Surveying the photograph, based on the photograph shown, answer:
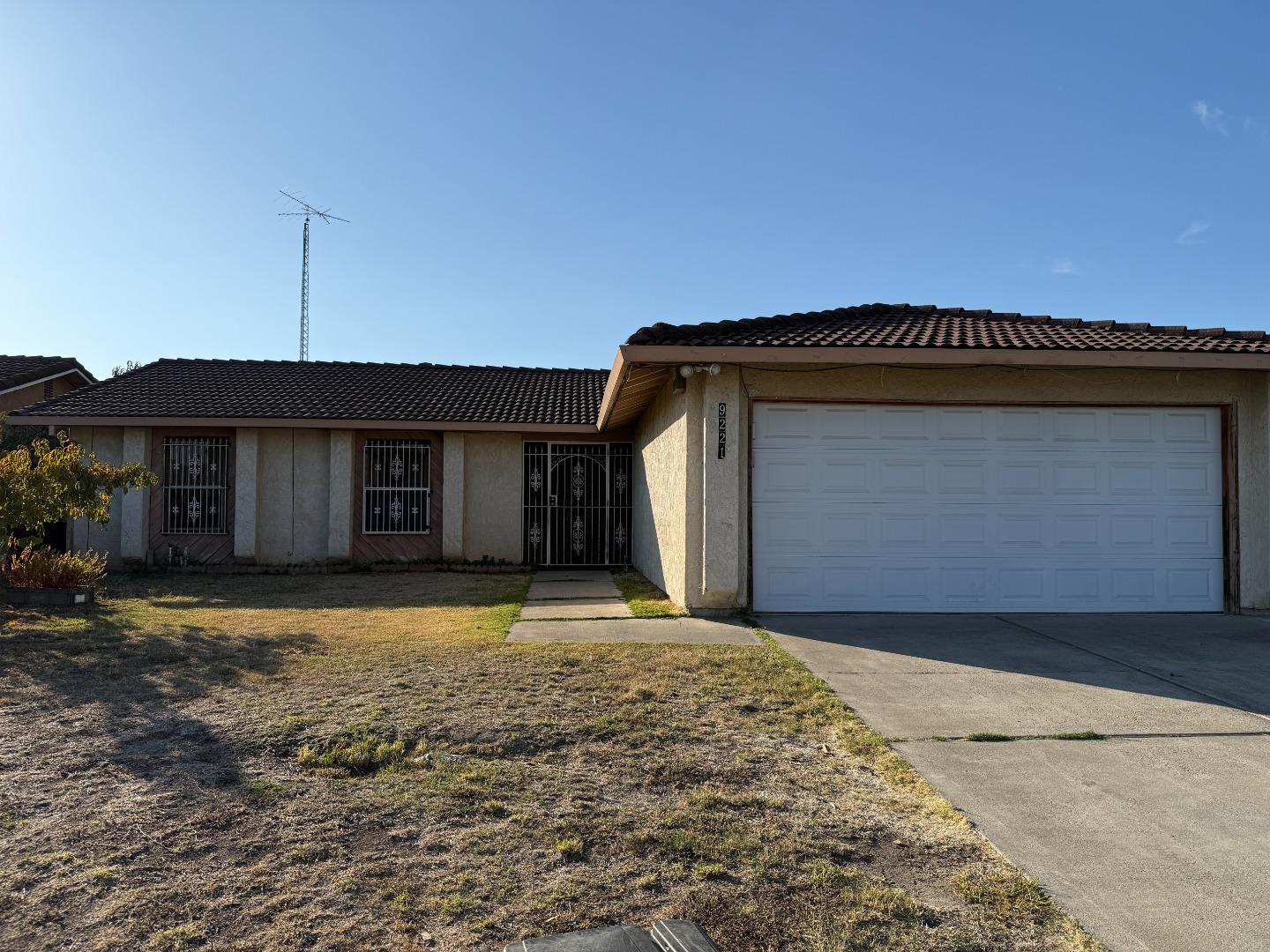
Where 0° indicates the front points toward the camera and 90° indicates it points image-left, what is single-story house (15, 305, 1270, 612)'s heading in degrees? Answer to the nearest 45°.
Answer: approximately 0°

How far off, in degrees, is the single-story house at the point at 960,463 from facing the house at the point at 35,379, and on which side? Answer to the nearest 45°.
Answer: approximately 135° to its right

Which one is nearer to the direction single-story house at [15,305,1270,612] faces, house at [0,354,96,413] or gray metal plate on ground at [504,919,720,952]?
the gray metal plate on ground

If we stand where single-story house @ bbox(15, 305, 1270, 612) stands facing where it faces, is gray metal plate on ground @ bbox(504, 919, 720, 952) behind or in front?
in front

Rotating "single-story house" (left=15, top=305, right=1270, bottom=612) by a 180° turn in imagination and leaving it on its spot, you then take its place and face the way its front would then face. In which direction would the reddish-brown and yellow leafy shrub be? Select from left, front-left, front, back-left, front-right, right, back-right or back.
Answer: left

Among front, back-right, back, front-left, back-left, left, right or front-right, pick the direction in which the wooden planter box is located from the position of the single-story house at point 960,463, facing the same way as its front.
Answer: right
